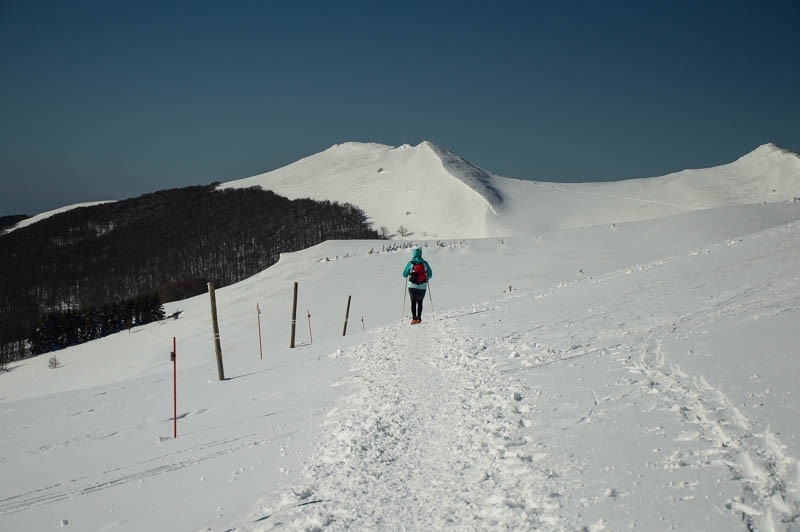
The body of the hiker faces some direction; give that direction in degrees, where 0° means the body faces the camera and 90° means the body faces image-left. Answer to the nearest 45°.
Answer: approximately 180°
